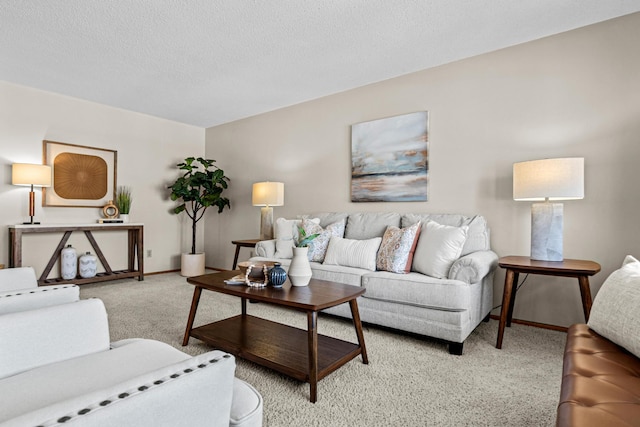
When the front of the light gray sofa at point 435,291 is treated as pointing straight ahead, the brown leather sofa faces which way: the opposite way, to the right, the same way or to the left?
to the right

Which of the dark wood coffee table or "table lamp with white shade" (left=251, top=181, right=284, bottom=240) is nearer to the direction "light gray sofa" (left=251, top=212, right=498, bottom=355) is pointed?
the dark wood coffee table

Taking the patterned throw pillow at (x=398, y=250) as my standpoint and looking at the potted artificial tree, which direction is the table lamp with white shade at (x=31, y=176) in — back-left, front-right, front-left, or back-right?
front-left

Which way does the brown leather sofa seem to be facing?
to the viewer's left

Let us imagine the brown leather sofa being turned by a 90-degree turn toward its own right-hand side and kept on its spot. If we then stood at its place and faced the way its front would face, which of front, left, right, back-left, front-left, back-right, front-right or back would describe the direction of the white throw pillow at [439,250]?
front-left

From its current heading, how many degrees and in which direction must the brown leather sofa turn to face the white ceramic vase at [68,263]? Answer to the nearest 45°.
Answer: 0° — it already faces it

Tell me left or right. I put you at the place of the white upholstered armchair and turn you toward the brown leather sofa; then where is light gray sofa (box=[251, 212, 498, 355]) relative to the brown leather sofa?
left

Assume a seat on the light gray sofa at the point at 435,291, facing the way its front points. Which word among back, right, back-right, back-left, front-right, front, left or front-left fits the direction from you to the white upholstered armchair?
front

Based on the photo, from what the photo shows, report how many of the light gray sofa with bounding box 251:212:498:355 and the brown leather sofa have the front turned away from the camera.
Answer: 0

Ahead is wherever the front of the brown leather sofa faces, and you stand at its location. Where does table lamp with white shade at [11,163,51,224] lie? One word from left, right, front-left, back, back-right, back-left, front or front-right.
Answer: front

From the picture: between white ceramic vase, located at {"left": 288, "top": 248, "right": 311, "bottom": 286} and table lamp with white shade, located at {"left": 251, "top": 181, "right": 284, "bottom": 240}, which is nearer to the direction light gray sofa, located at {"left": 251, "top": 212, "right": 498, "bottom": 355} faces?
the white ceramic vase

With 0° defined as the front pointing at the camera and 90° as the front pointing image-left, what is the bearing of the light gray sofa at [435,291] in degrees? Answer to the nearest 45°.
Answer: approximately 45°

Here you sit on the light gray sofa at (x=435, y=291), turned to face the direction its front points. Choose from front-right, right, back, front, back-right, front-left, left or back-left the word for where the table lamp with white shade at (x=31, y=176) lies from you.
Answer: front-right

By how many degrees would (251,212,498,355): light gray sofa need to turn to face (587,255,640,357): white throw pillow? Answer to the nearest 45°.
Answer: approximately 90° to its left

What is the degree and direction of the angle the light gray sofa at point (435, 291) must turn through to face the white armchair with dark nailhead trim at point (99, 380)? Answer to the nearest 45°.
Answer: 0° — it already faces it

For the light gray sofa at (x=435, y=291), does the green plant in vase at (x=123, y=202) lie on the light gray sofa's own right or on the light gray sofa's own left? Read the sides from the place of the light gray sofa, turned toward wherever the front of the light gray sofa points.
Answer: on the light gray sofa's own right

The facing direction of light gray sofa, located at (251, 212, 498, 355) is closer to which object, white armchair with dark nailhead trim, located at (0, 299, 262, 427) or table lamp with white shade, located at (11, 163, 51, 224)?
the white armchair with dark nailhead trim

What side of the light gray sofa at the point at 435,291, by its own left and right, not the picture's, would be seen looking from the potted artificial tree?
right

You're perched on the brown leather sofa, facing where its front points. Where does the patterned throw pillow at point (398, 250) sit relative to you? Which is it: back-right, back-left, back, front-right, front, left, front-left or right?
front-right
